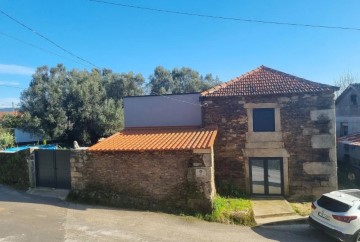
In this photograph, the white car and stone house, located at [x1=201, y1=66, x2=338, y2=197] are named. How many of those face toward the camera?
1

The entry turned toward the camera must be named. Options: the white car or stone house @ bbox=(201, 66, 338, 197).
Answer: the stone house

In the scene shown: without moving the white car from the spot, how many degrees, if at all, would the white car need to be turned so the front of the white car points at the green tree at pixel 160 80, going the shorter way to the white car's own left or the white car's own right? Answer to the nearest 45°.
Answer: approximately 90° to the white car's own left

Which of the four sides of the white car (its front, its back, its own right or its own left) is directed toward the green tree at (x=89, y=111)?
left

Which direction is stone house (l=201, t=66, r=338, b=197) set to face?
toward the camera

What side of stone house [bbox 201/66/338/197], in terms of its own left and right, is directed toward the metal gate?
right

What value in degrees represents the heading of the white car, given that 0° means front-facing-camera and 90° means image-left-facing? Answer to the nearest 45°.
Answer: approximately 225°

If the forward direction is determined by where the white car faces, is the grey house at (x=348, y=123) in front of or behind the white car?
in front

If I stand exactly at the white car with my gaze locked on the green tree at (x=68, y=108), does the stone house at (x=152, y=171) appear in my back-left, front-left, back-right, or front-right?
front-left

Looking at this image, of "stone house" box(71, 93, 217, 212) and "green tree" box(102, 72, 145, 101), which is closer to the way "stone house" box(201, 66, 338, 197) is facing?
the stone house

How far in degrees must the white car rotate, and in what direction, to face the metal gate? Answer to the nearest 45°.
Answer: approximately 135° to its left

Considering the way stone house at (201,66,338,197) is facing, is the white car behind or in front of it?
in front
